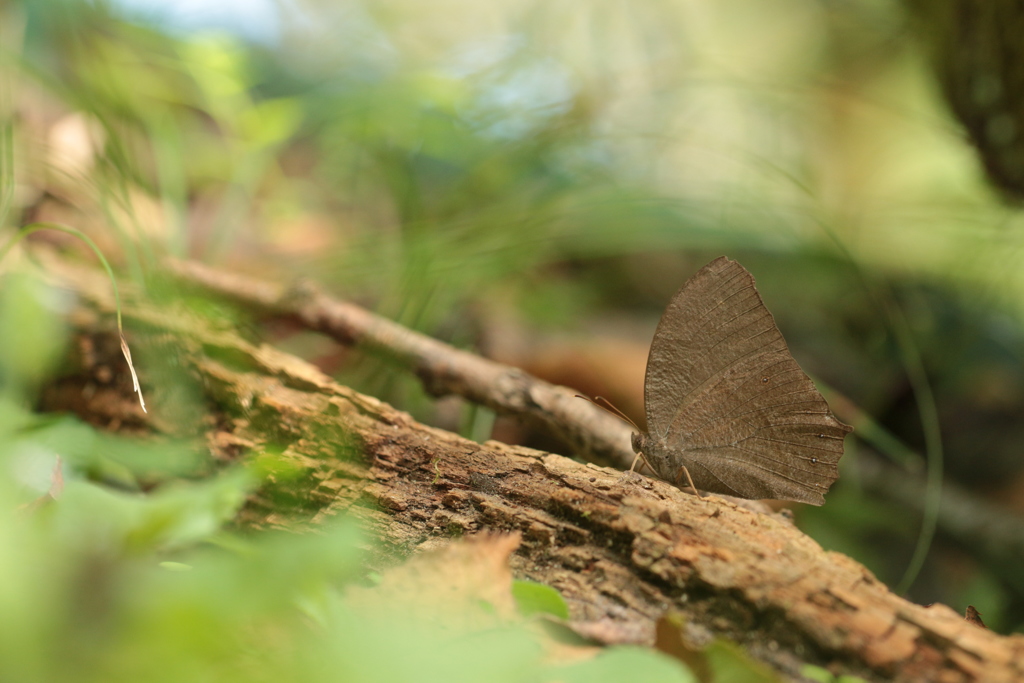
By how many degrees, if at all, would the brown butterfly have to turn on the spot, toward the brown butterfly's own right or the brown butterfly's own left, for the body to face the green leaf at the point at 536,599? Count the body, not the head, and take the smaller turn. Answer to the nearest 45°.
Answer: approximately 90° to the brown butterfly's own left

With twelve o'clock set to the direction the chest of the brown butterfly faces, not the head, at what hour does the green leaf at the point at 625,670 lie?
The green leaf is roughly at 9 o'clock from the brown butterfly.

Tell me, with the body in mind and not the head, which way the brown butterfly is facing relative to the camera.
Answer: to the viewer's left
